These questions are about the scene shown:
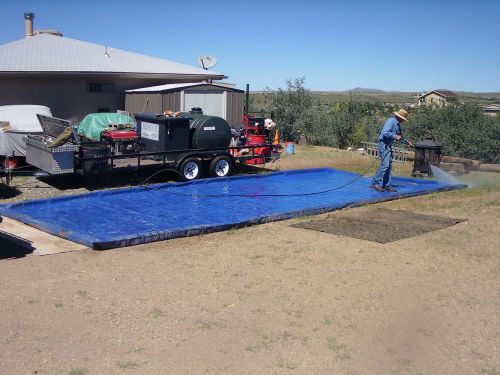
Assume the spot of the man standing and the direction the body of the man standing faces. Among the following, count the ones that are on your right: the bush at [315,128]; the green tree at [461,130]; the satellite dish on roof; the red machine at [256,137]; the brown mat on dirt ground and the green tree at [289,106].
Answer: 1

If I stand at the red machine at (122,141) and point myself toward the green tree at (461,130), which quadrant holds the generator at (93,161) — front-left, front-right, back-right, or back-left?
back-right

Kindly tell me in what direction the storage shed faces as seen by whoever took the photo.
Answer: facing the viewer and to the right of the viewer

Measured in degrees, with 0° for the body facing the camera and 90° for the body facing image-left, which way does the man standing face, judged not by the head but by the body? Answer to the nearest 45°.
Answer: approximately 270°

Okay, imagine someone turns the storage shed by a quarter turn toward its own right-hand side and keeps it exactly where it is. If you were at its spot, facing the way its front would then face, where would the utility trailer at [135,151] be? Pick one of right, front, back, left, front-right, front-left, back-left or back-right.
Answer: front-left

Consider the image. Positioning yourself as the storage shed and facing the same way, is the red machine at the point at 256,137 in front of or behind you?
in front

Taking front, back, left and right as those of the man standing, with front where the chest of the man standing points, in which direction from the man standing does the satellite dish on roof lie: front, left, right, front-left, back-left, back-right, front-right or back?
back-left

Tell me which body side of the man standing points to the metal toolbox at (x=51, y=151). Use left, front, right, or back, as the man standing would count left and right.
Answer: back

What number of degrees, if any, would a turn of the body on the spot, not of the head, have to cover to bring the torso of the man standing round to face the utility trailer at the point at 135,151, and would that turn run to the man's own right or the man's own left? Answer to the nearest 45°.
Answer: approximately 180°

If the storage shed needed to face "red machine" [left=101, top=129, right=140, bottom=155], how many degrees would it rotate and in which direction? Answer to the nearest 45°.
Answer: approximately 45° to its right

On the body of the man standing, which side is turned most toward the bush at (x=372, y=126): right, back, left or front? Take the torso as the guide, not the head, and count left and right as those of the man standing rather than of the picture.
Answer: left

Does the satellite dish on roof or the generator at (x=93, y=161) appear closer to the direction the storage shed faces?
the generator

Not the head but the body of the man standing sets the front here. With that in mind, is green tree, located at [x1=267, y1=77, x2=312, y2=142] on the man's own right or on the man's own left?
on the man's own left

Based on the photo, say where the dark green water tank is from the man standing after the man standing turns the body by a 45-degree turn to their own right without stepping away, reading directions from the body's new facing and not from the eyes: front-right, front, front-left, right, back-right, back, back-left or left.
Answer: back-right

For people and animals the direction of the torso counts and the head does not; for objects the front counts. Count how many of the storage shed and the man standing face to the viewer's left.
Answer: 0

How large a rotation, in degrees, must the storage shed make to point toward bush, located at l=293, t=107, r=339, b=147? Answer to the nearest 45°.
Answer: approximately 90° to its left

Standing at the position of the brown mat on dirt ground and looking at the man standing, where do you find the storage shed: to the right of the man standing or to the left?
left

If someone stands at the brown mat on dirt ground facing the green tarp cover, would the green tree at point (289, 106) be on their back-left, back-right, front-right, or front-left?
front-right
